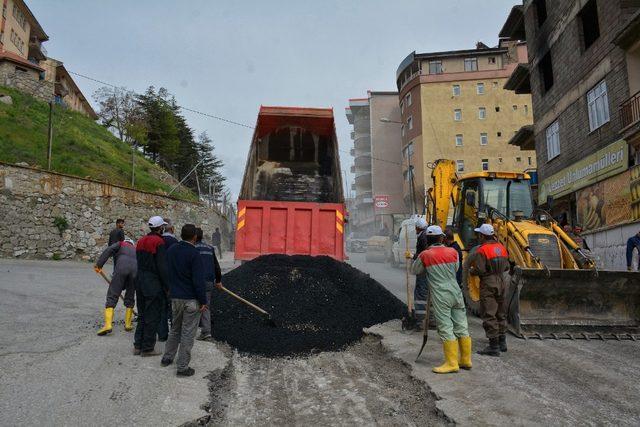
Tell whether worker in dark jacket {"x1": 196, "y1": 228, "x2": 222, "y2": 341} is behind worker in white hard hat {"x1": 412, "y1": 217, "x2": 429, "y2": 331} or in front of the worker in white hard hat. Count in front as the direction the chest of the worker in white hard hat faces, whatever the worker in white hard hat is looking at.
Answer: in front

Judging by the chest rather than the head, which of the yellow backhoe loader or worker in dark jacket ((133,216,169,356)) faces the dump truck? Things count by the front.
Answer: the worker in dark jacket

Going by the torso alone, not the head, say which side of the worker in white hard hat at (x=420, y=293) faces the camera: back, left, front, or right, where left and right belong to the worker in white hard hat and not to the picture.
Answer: left

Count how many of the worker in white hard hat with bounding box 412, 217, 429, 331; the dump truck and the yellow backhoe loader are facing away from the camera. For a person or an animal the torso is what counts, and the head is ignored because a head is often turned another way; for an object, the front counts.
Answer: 1

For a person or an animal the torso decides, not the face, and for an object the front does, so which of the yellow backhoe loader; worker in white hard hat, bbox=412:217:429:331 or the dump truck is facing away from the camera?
the dump truck

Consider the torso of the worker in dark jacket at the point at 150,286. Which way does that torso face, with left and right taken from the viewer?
facing away from the viewer and to the right of the viewer

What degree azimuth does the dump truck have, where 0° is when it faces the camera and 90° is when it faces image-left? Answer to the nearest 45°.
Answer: approximately 180°

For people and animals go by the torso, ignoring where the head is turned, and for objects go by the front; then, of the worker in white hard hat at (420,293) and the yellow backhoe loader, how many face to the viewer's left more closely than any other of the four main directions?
1

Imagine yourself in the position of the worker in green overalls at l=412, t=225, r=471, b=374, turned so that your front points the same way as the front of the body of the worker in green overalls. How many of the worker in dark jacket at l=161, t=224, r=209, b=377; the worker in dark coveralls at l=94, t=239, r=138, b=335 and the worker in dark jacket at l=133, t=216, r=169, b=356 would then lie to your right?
0

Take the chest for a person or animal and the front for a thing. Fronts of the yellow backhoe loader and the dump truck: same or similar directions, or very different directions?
very different directions

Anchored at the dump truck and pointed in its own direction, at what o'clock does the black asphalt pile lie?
The black asphalt pile is roughly at 6 o'clock from the dump truck.

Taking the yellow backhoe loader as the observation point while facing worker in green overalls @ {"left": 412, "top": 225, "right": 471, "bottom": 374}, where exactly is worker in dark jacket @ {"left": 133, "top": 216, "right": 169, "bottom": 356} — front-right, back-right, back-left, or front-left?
front-right

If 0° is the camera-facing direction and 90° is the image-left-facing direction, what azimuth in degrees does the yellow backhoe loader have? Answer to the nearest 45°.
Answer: approximately 315°

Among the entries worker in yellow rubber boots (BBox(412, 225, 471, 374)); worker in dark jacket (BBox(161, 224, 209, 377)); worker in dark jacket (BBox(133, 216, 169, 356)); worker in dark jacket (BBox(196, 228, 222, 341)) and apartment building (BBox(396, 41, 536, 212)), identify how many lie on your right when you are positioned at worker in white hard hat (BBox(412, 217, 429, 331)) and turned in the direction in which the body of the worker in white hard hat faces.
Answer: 1

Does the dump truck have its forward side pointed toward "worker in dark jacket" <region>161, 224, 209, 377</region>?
no

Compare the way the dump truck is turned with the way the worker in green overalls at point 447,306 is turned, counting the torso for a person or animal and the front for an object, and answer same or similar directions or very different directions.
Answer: same or similar directions
